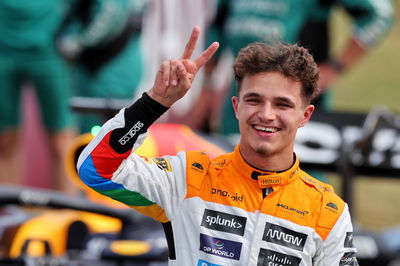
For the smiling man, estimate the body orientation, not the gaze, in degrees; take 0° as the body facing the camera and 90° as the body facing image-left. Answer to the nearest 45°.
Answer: approximately 0°

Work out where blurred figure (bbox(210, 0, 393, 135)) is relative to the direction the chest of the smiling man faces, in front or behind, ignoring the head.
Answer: behind
